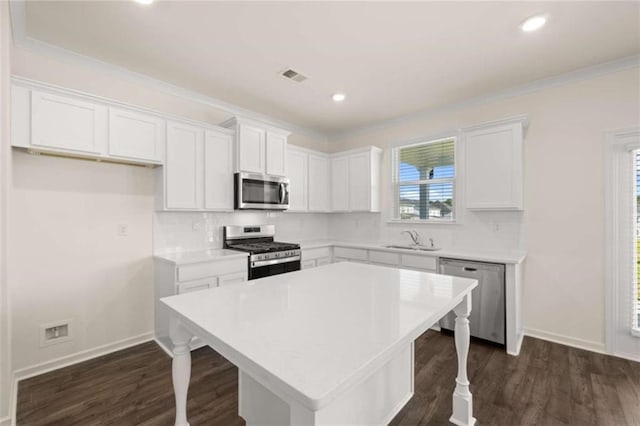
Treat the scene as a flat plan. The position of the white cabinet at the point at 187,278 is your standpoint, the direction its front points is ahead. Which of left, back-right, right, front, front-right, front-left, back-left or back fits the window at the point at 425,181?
front-left

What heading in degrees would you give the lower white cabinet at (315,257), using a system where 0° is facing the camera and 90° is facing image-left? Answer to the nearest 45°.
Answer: approximately 315°

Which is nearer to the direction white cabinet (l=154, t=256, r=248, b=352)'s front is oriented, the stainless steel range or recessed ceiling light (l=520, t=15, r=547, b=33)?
the recessed ceiling light

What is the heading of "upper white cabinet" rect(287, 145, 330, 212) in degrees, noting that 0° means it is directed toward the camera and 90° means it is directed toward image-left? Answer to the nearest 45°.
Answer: approximately 315°

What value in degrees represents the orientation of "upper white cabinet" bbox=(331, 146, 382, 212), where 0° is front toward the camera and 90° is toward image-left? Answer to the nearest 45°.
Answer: approximately 45°

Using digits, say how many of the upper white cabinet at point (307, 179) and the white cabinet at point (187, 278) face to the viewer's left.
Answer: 0

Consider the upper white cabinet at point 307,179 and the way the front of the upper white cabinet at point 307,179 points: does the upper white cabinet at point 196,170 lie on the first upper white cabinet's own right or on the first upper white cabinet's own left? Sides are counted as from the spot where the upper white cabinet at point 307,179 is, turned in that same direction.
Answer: on the first upper white cabinet's own right

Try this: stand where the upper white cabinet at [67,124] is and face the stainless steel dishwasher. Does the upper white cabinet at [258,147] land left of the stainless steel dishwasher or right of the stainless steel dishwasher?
left
